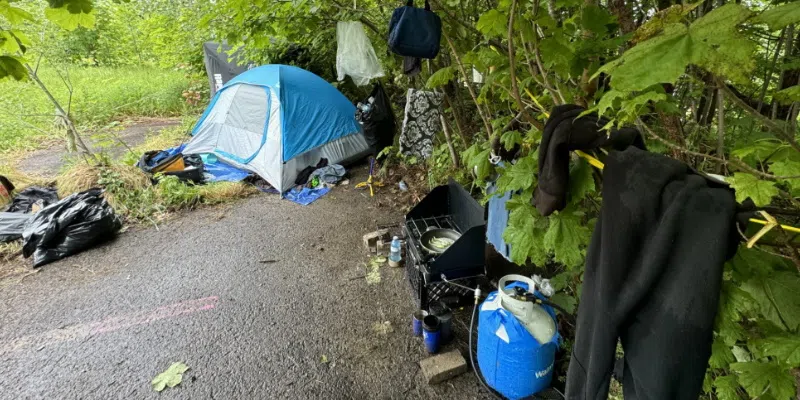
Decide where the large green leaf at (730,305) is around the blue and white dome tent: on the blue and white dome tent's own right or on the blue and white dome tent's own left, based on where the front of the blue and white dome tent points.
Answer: on the blue and white dome tent's own left

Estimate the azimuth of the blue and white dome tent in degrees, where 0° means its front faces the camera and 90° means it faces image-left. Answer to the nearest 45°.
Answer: approximately 45°

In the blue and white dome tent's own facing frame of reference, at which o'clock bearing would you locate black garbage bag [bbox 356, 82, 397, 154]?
The black garbage bag is roughly at 8 o'clock from the blue and white dome tent.

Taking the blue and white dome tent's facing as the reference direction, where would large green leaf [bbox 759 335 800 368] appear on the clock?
The large green leaf is roughly at 10 o'clock from the blue and white dome tent.

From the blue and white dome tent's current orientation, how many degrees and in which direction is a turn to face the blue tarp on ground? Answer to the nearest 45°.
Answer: approximately 45° to its left

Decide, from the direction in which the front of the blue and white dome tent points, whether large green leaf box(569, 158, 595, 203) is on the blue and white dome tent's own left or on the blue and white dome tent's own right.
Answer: on the blue and white dome tent's own left
